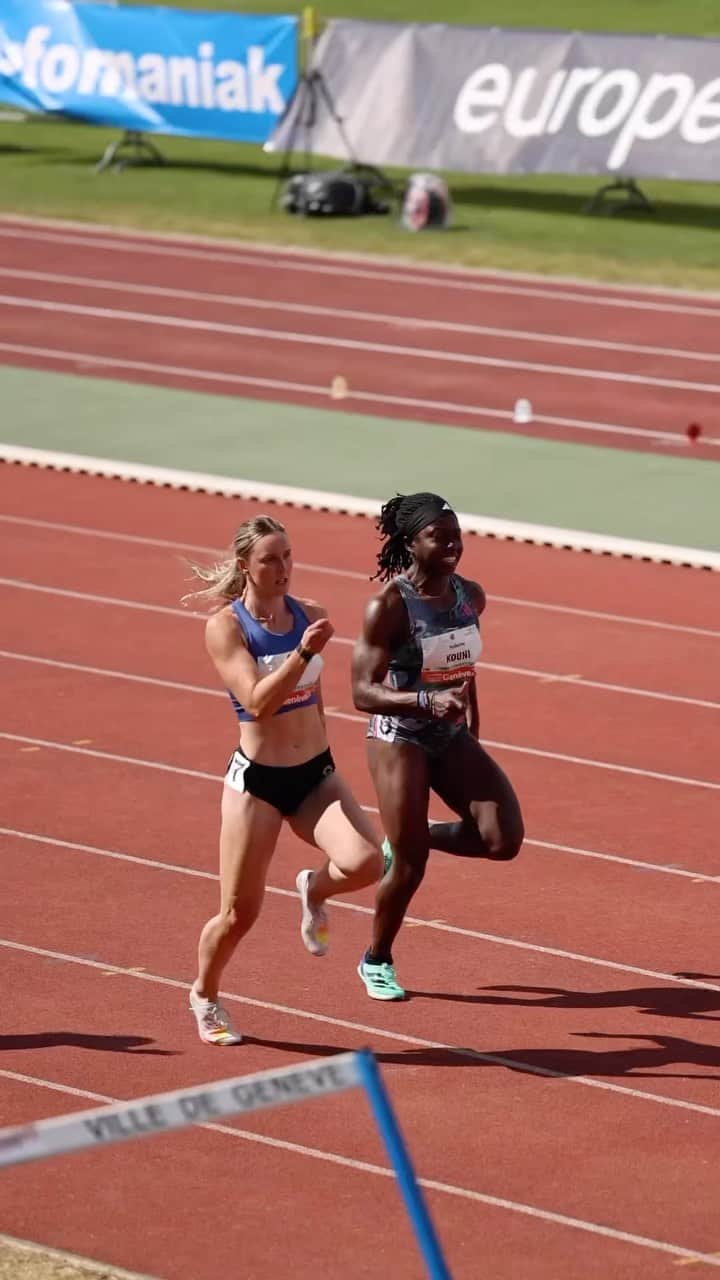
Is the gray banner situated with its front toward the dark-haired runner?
yes

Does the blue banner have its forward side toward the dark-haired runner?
yes

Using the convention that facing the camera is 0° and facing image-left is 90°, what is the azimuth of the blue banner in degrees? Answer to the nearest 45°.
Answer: approximately 0°

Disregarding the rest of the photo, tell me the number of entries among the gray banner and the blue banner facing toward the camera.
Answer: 2

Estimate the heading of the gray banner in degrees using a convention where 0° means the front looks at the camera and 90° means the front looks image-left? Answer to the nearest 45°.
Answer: approximately 0°

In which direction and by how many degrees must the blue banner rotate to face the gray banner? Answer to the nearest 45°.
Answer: approximately 45° to its left

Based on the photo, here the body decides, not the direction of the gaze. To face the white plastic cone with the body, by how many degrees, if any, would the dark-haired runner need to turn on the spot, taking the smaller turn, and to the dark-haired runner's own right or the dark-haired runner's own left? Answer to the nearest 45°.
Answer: approximately 135° to the dark-haired runner's own left

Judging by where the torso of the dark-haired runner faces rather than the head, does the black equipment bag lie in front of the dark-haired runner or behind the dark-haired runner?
behind

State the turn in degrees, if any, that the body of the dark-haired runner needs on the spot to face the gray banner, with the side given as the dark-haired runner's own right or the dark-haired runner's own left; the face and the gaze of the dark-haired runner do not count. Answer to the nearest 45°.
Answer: approximately 135° to the dark-haired runner's own left
